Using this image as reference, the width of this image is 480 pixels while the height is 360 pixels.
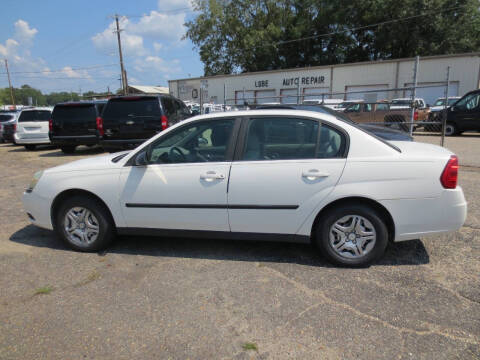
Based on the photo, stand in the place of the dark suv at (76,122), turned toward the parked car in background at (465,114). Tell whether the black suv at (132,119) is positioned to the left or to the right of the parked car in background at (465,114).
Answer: right

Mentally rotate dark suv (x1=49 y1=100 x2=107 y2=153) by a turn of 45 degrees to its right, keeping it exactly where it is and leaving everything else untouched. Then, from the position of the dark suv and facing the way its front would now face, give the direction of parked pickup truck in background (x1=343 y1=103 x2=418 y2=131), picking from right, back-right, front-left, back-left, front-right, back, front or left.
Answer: front-right

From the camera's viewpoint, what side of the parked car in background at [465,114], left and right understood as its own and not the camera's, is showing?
left

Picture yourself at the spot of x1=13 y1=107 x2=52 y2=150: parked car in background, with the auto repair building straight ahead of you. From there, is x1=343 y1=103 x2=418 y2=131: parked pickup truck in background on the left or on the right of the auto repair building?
right

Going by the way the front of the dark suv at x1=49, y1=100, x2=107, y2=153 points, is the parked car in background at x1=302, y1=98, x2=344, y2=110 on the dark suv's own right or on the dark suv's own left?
on the dark suv's own right

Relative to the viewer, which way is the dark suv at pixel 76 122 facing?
away from the camera

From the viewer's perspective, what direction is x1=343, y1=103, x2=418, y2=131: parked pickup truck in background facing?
to the viewer's left

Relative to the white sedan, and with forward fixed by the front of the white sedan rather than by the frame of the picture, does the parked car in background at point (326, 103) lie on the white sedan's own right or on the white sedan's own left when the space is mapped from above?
on the white sedan's own right

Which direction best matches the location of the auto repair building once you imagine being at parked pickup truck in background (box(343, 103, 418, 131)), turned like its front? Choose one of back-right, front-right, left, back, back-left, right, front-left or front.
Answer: right

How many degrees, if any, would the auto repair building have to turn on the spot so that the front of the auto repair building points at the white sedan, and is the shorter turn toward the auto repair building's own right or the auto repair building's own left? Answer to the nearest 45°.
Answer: approximately 45° to the auto repair building's own left

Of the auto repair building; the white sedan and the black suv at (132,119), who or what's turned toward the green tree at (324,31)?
the black suv

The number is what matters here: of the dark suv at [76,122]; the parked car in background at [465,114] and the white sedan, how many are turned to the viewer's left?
2

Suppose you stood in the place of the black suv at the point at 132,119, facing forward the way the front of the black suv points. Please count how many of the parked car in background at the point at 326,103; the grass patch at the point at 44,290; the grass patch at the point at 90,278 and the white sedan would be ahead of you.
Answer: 1

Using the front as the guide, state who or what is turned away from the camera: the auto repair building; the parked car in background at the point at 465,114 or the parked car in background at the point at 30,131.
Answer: the parked car in background at the point at 30,131

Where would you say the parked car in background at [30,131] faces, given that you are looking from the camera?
facing away from the viewer

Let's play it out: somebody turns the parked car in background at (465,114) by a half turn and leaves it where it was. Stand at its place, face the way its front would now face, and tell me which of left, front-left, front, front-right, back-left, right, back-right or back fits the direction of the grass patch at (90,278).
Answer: right
